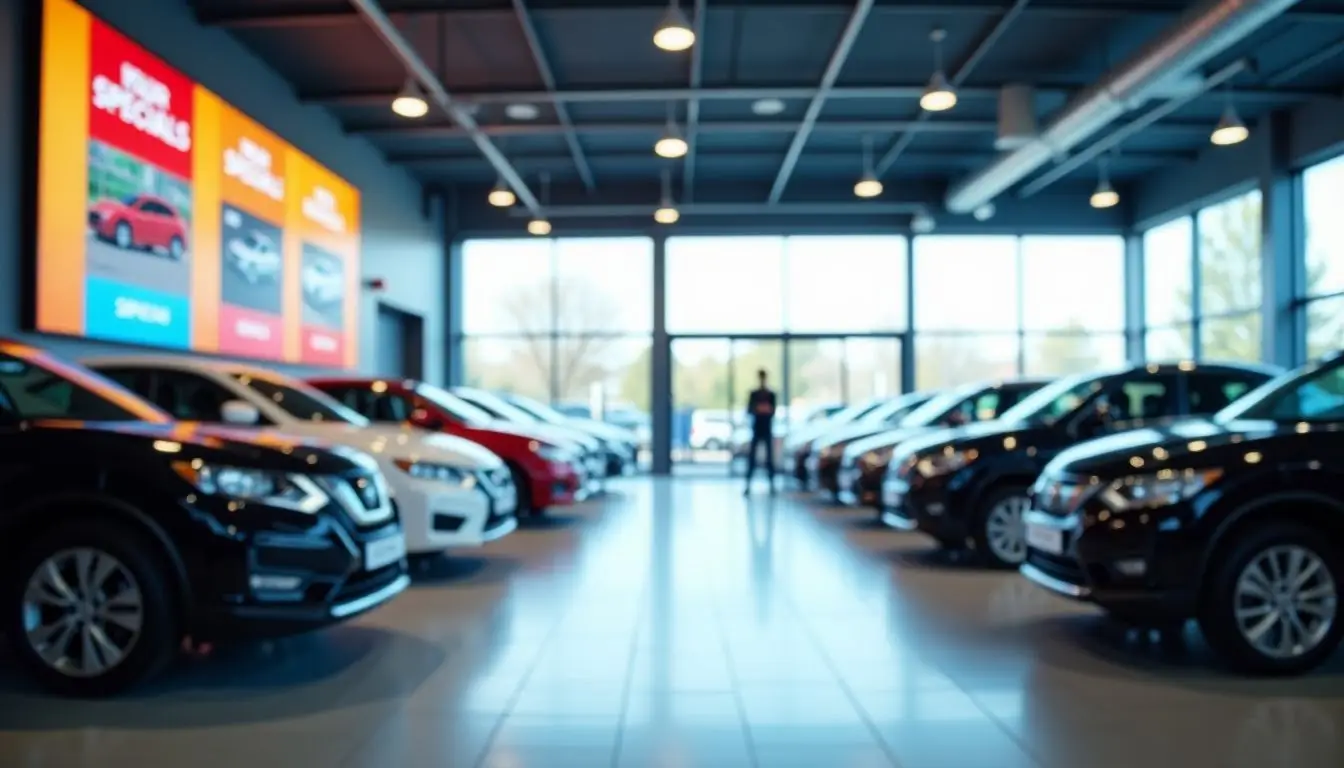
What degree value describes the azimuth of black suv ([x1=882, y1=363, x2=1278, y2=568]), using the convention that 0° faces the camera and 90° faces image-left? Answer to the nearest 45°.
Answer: approximately 45°

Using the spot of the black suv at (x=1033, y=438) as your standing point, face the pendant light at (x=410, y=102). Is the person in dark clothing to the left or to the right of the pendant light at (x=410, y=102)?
right

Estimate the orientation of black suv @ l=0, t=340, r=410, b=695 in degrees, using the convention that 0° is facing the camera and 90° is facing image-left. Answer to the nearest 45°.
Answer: approximately 315°

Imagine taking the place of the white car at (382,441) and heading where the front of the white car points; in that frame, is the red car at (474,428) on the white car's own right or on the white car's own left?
on the white car's own left

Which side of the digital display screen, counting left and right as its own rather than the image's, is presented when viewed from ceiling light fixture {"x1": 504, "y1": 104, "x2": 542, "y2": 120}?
left

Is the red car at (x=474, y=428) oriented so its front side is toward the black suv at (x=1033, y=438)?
yes

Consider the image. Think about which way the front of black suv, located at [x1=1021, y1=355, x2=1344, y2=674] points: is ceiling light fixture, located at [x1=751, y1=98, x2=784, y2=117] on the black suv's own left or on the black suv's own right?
on the black suv's own right

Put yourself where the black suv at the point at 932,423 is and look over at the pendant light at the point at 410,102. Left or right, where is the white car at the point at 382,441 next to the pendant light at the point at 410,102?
left

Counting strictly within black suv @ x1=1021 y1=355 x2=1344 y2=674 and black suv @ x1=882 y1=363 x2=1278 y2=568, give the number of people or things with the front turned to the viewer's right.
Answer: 0

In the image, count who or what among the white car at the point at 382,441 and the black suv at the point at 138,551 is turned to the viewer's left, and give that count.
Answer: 0

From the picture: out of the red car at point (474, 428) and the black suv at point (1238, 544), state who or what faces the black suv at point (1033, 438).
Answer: the red car

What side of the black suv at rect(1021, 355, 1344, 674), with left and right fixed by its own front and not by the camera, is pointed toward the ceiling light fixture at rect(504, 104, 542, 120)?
right
